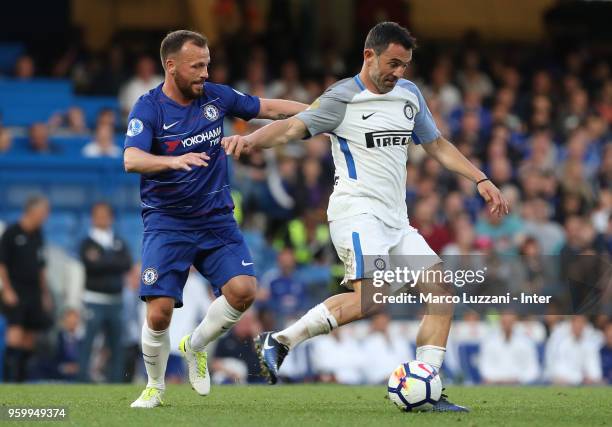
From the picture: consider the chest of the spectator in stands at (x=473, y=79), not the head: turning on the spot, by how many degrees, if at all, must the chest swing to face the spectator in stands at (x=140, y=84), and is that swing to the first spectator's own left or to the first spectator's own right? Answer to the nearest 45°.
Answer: approximately 45° to the first spectator's own right

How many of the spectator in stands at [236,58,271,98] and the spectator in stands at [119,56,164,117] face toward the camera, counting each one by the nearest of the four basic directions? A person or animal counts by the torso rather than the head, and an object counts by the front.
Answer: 2

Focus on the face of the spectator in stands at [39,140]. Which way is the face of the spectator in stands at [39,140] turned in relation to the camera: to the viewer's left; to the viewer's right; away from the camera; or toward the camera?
toward the camera

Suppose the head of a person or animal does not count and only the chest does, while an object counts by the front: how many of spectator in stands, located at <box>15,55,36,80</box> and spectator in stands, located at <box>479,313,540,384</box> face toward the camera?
2

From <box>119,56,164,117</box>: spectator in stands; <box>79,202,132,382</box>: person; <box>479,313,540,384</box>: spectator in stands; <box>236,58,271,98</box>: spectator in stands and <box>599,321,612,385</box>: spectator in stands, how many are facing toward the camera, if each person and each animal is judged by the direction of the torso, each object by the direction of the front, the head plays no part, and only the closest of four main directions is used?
5

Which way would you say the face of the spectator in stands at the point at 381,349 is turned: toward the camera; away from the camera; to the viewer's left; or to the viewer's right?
toward the camera

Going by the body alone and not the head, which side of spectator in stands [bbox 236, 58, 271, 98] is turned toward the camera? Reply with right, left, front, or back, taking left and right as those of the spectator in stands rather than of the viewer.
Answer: front

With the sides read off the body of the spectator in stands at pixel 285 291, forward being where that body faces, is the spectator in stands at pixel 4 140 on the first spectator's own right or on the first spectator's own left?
on the first spectator's own right

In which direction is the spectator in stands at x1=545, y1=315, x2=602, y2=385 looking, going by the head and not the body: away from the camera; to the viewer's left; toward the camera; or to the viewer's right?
toward the camera

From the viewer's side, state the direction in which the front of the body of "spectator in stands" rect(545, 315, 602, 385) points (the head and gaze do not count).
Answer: toward the camera
